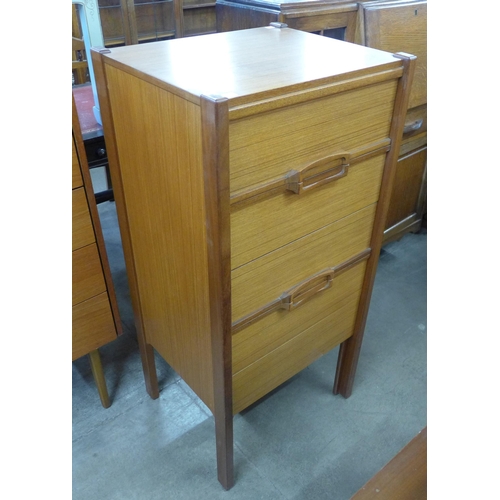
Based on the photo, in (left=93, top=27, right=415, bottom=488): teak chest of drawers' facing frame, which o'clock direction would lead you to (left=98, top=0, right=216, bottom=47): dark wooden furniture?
The dark wooden furniture is roughly at 7 o'clock from the teak chest of drawers.

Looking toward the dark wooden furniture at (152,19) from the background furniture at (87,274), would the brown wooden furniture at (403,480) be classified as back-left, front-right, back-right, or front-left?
back-right

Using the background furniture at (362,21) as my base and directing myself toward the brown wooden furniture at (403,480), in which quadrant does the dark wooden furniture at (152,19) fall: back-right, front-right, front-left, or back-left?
back-right

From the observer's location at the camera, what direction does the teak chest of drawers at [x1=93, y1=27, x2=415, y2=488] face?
facing the viewer and to the right of the viewer

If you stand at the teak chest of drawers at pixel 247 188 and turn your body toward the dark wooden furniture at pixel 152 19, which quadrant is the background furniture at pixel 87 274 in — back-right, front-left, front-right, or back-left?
front-left

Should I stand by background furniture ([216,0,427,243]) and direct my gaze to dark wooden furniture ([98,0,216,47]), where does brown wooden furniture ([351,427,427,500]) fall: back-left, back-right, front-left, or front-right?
back-left

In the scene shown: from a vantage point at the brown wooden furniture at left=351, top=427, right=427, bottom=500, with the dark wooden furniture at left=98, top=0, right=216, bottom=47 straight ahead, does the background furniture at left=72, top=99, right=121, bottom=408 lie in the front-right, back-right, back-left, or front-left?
front-left

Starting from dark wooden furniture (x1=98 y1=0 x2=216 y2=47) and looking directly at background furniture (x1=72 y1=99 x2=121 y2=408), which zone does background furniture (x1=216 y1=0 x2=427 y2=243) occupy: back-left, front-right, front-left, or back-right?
front-left

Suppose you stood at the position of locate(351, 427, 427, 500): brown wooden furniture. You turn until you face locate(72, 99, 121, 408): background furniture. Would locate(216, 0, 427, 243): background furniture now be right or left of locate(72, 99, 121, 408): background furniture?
right
